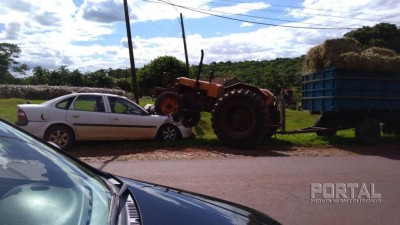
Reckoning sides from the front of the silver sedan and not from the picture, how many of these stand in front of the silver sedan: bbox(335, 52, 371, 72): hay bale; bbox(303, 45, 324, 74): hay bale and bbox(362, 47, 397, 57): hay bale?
3

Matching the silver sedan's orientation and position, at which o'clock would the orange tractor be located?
The orange tractor is roughly at 12 o'clock from the silver sedan.

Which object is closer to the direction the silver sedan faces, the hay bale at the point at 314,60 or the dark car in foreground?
the hay bale

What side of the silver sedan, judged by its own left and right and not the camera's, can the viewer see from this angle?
right

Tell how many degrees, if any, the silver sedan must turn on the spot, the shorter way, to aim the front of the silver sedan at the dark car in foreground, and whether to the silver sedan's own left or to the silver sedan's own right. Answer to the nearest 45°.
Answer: approximately 90° to the silver sedan's own right

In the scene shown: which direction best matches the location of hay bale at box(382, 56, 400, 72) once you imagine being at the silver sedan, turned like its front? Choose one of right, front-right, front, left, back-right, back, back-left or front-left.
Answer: front

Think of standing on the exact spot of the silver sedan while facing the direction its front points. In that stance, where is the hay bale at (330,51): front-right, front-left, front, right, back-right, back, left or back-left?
front

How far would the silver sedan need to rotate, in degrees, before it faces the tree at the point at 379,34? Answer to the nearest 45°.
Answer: approximately 45° to its left

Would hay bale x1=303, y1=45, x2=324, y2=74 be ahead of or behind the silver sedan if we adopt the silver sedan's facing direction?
ahead

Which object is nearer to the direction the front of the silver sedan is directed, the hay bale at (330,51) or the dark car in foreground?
the hay bale

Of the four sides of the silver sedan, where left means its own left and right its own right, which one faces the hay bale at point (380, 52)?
front

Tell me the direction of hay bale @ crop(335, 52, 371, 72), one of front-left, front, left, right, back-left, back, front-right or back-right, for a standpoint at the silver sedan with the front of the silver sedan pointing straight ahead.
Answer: front
